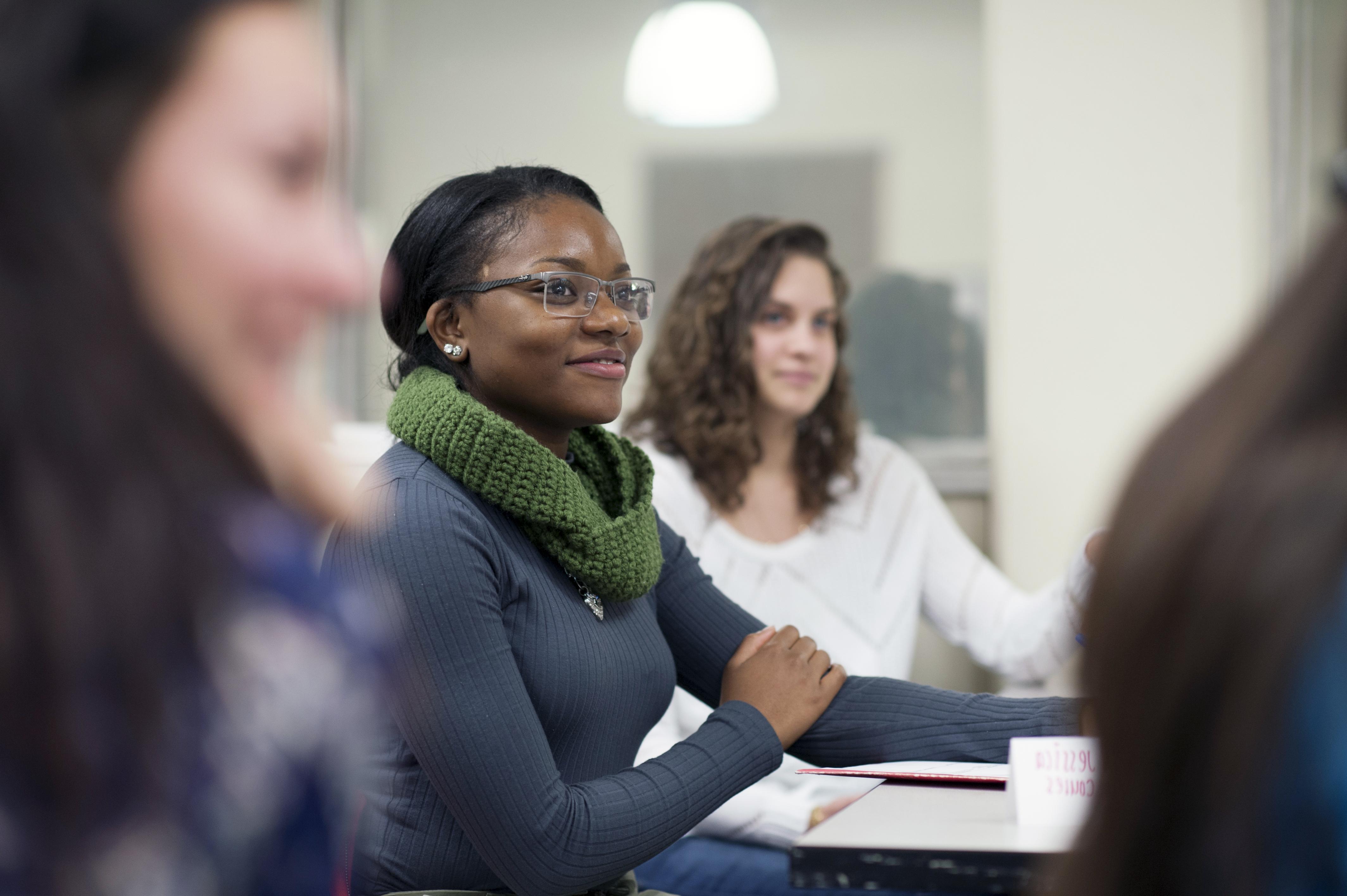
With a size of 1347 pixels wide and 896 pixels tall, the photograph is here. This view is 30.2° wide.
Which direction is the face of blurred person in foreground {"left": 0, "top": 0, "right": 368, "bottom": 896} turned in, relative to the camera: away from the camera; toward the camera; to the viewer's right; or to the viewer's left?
to the viewer's right

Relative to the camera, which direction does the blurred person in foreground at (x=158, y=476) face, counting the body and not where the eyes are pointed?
to the viewer's right

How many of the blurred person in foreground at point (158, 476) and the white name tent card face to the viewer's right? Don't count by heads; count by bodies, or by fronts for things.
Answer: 1

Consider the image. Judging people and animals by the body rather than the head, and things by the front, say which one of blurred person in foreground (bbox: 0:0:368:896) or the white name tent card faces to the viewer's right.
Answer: the blurred person in foreground

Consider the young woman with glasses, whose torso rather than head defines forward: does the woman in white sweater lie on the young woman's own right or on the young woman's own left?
on the young woman's own left
